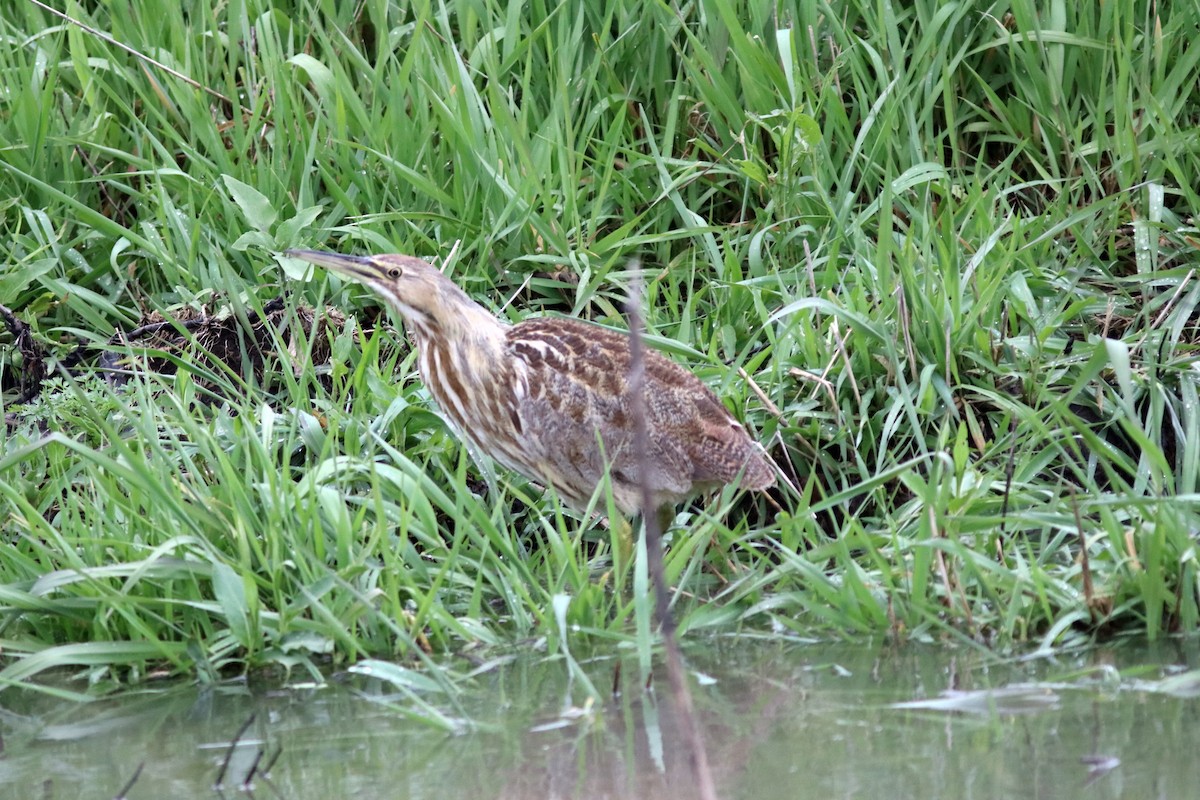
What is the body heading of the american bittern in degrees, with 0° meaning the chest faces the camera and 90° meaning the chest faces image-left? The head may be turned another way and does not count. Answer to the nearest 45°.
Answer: approximately 90°
